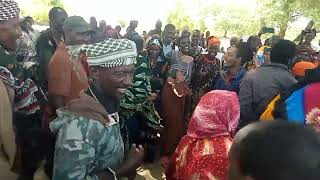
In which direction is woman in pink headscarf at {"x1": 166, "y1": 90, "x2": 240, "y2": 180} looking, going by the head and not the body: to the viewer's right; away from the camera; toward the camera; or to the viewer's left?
away from the camera

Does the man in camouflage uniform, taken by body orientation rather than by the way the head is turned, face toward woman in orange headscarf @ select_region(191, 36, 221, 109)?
no
